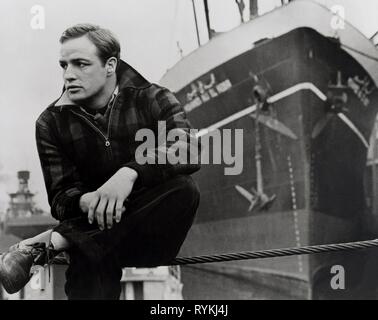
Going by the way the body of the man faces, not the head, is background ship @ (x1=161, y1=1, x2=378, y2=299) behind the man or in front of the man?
behind

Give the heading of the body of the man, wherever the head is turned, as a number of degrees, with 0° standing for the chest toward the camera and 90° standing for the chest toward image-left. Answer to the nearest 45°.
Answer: approximately 45°

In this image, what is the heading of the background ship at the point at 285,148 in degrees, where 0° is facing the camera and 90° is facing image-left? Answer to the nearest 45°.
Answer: approximately 0°
